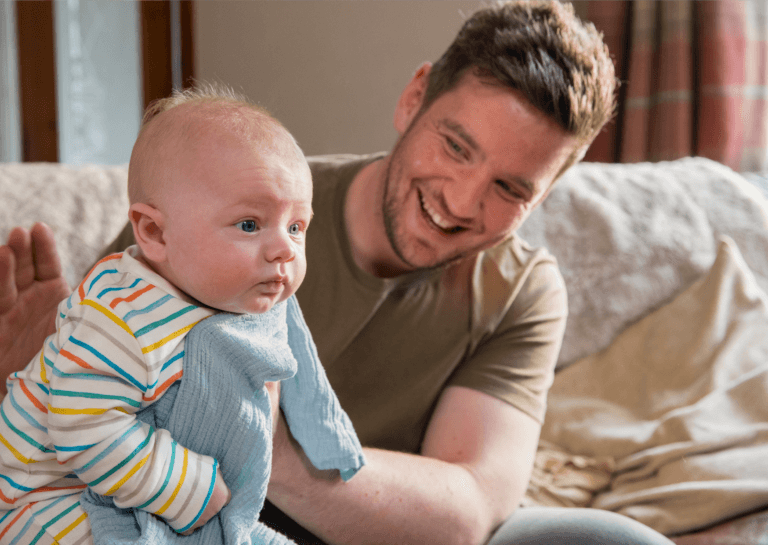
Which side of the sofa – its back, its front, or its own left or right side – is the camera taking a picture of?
front

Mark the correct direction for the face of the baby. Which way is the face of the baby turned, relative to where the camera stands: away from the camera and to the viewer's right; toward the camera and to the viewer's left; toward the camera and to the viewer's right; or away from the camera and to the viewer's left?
toward the camera and to the viewer's right

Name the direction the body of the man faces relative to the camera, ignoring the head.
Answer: toward the camera

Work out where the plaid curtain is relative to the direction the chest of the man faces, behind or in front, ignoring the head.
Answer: behind

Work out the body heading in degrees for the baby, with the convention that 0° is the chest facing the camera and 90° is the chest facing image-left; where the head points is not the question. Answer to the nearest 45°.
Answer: approximately 315°

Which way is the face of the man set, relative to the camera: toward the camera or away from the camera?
toward the camera

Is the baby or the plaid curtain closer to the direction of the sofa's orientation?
the baby
